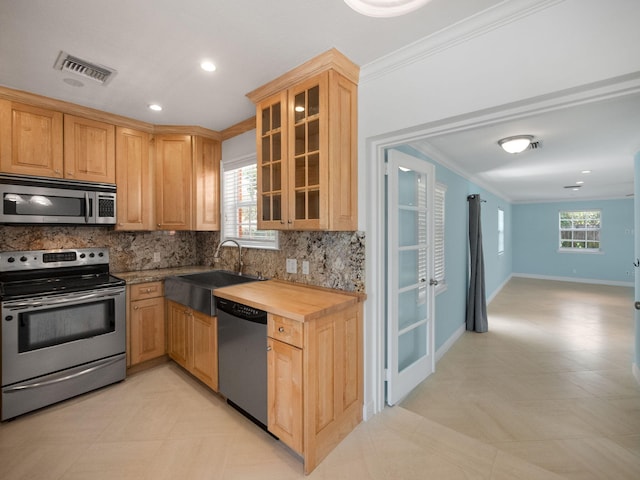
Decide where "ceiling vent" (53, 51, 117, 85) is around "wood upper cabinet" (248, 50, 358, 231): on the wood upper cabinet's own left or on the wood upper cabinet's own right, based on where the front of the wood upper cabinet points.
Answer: on the wood upper cabinet's own right

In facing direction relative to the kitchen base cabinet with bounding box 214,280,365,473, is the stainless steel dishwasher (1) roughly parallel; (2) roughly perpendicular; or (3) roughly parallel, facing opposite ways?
roughly parallel

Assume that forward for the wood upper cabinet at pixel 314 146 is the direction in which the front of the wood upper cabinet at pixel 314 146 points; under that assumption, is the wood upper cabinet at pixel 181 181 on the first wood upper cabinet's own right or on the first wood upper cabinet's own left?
on the first wood upper cabinet's own right

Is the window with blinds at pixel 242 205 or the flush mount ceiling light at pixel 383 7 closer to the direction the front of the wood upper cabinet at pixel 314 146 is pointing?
the flush mount ceiling light

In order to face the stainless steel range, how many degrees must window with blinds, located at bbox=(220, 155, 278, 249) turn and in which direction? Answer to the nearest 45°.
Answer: approximately 45° to its right

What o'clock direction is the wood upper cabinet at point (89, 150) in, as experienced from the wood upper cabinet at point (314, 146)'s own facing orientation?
the wood upper cabinet at point (89, 150) is roughly at 2 o'clock from the wood upper cabinet at point (314, 146).

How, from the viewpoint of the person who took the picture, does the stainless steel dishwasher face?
facing the viewer and to the left of the viewer

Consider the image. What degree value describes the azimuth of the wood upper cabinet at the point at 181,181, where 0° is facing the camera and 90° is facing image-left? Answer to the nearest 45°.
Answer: approximately 45°

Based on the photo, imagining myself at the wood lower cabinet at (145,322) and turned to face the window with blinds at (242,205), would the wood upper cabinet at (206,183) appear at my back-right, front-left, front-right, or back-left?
front-left

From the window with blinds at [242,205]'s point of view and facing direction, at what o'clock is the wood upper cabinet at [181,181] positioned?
The wood upper cabinet is roughly at 2 o'clock from the window with blinds.

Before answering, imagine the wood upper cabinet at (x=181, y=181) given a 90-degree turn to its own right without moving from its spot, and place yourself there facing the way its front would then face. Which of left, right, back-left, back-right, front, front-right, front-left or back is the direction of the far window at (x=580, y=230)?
back-right

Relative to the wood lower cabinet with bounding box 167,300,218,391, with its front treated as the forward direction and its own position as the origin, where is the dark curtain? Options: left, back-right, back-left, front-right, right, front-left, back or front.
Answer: back-left

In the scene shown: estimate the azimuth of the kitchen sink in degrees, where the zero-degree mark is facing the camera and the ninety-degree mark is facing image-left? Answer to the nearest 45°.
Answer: approximately 45°

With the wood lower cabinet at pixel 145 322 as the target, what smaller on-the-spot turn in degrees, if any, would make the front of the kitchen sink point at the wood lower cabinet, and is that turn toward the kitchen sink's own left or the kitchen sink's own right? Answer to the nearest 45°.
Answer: approximately 90° to the kitchen sink's own right

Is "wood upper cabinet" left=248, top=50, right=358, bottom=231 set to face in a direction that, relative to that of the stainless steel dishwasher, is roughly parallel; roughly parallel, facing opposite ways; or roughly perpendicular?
roughly parallel

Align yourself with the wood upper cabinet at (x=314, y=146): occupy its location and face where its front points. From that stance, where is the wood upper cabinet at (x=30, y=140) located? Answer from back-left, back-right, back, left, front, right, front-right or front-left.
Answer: front-right
